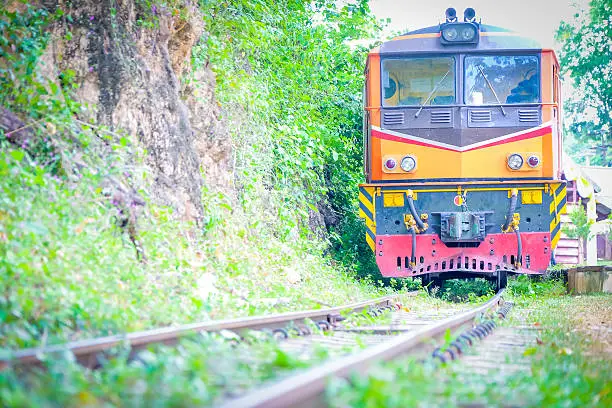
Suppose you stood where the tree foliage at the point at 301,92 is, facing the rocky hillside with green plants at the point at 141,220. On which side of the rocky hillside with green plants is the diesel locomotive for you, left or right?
left

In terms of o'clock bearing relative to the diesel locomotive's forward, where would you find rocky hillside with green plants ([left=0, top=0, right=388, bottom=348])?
The rocky hillside with green plants is roughly at 1 o'clock from the diesel locomotive.

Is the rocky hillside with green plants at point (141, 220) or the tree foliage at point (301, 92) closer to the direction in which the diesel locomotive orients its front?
the rocky hillside with green plants

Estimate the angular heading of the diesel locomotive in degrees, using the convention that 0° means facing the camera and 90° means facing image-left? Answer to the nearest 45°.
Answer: approximately 0°
